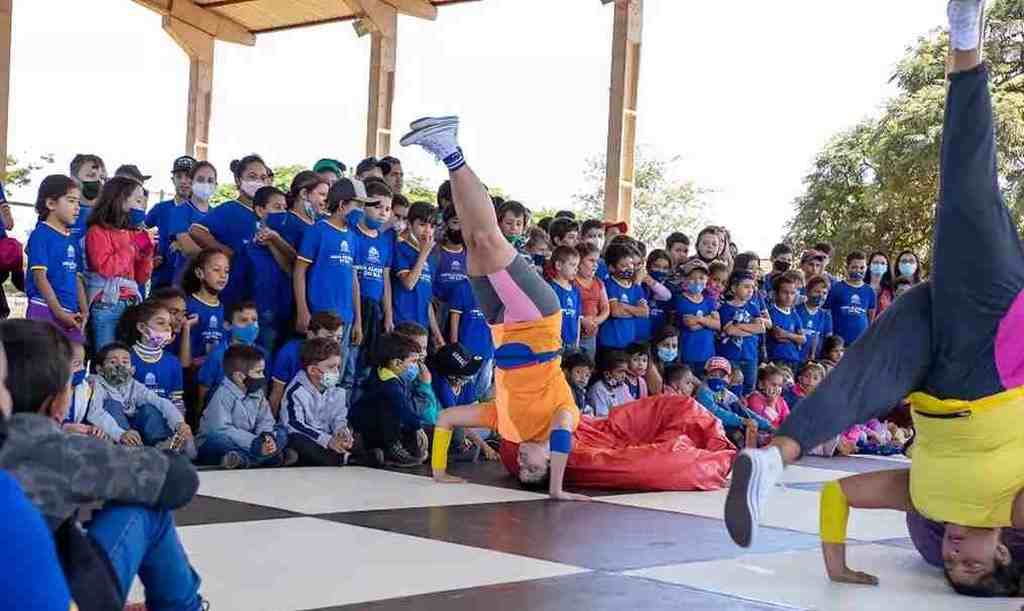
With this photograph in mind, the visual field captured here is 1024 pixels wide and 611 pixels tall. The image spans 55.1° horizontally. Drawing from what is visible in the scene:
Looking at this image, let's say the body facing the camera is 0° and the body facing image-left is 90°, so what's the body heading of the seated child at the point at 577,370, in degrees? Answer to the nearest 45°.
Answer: approximately 315°

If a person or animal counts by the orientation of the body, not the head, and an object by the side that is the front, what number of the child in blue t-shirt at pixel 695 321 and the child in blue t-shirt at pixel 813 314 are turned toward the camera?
2

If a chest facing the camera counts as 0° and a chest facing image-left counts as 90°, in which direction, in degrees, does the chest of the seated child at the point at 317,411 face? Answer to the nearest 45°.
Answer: approximately 315°
